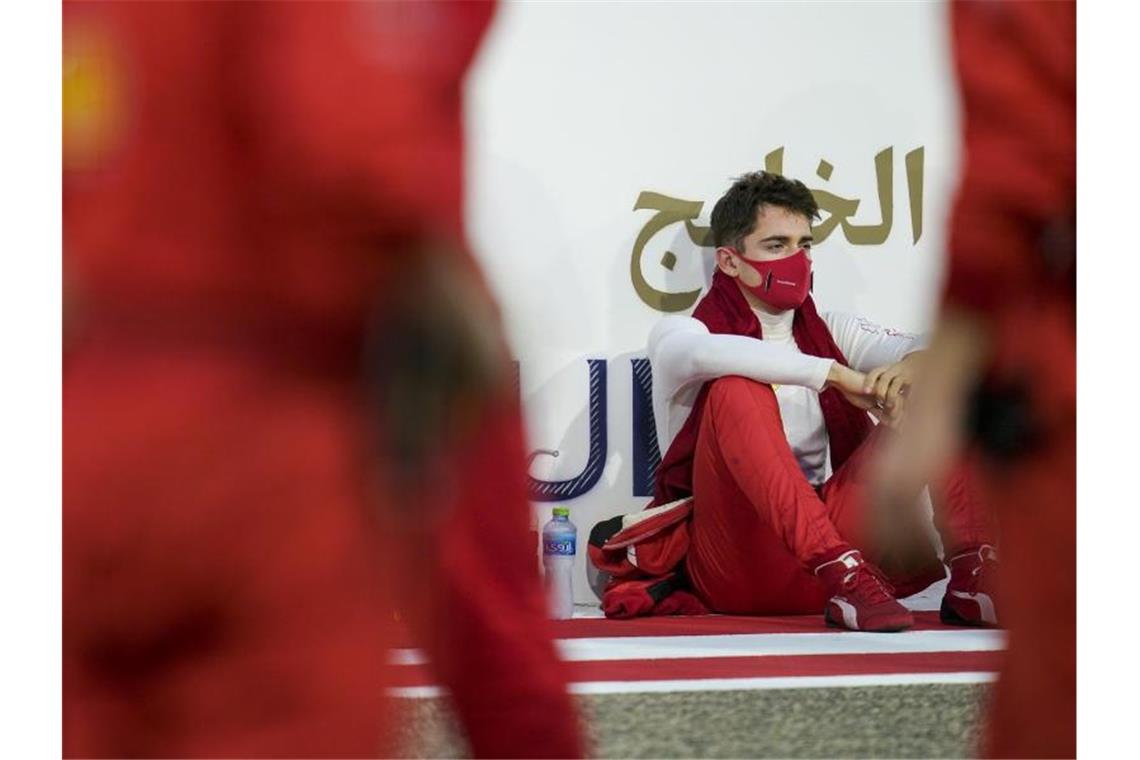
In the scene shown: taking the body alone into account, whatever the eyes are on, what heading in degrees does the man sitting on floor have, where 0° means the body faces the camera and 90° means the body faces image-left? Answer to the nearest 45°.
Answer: approximately 315°
